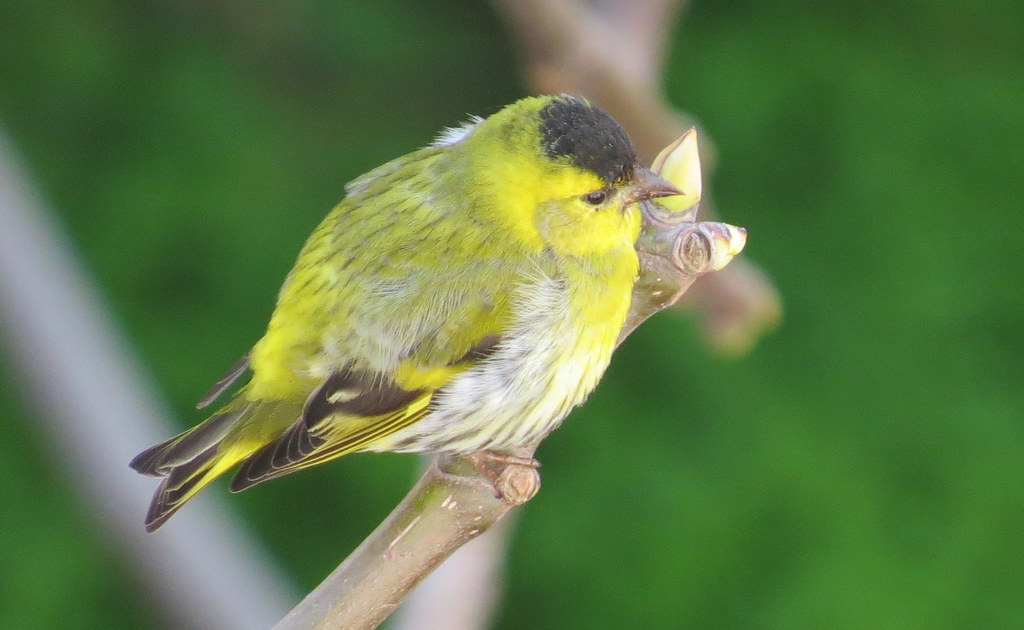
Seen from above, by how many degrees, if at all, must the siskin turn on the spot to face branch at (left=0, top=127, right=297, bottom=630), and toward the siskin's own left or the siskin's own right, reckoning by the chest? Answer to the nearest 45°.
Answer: approximately 135° to the siskin's own left

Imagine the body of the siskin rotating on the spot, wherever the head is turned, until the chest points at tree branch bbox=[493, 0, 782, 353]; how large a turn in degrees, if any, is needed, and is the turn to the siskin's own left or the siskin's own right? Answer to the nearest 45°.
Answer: approximately 45° to the siskin's own left

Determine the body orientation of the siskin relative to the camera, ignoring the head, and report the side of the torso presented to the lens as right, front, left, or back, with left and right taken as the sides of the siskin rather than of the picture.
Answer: right

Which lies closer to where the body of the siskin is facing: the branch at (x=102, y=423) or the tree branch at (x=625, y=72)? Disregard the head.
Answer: the tree branch
